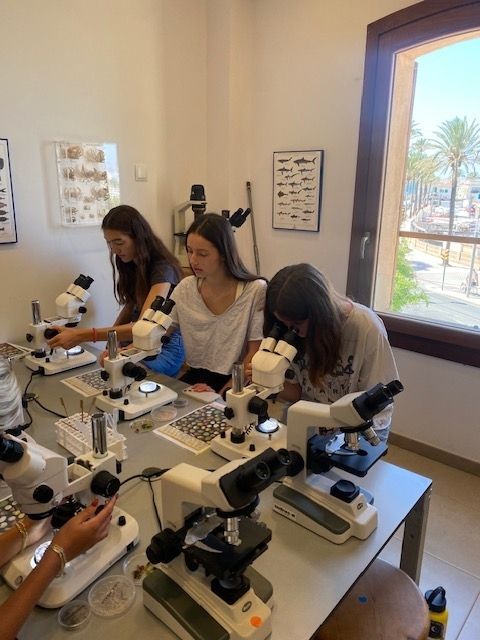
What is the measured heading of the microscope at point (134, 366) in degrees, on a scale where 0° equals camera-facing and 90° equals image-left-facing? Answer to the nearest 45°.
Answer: approximately 225°

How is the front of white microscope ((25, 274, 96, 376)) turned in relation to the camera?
facing away from the viewer and to the right of the viewer

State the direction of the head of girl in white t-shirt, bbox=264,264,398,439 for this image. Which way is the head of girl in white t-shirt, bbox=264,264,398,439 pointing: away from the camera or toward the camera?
toward the camera

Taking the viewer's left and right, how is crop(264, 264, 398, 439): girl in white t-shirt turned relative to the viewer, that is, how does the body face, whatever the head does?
facing the viewer and to the left of the viewer

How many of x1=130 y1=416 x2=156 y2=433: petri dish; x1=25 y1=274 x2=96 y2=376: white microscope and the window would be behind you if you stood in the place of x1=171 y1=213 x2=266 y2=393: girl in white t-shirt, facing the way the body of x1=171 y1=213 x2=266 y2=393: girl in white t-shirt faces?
1

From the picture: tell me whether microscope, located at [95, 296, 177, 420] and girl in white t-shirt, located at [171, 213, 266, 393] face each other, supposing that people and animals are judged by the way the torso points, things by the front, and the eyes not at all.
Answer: yes

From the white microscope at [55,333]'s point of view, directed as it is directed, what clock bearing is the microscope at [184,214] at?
The microscope is roughly at 12 o'clock from the white microscope.

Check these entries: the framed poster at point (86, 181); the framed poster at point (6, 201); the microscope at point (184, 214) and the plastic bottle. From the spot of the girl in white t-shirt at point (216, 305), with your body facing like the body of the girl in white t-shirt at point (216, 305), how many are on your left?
1

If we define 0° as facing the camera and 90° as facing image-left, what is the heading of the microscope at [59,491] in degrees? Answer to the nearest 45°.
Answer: approximately 45°

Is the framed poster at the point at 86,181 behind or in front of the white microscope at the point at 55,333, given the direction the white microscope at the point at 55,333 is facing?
in front

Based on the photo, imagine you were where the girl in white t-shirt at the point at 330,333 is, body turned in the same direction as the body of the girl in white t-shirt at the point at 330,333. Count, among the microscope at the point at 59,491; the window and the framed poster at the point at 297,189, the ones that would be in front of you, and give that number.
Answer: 1
